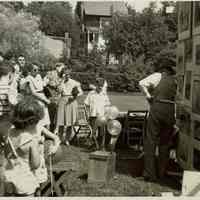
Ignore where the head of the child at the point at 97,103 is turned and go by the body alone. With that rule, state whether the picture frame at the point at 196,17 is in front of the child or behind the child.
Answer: in front

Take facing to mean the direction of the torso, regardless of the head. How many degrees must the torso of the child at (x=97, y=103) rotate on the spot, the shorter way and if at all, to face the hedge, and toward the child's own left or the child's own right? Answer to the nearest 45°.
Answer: approximately 180°

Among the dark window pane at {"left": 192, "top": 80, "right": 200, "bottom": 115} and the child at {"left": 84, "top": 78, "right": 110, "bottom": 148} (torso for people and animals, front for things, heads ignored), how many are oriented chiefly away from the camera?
0

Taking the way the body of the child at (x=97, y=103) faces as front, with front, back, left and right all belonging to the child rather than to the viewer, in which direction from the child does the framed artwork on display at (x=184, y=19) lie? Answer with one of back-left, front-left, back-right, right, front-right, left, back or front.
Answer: front-left

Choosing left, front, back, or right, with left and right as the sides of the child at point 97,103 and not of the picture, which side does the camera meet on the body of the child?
front
